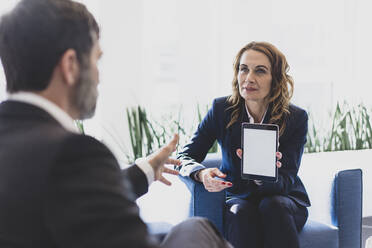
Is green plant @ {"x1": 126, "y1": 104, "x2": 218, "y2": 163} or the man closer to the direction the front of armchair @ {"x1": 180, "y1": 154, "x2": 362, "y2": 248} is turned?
the man

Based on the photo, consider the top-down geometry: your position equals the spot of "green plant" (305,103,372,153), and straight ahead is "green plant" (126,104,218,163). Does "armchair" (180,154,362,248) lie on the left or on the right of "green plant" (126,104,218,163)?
left

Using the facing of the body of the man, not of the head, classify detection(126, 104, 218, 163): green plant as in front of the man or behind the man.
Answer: in front

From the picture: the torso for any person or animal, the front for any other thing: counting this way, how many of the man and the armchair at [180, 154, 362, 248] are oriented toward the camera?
1

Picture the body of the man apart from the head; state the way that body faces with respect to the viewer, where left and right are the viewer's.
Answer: facing away from the viewer and to the right of the viewer

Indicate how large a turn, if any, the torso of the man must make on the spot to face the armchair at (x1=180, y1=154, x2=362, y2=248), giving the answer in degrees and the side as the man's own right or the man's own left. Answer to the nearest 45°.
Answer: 0° — they already face it

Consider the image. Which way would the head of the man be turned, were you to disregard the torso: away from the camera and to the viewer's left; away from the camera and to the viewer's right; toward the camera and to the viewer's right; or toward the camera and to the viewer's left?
away from the camera and to the viewer's right

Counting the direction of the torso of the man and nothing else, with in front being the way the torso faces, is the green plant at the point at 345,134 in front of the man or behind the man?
in front

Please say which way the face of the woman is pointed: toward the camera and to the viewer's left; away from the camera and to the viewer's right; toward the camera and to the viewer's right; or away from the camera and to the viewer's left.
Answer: toward the camera and to the viewer's left

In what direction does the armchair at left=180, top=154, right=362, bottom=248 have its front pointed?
toward the camera

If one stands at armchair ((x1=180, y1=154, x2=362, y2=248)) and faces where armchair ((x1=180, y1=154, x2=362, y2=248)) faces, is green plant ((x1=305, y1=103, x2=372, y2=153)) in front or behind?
behind
